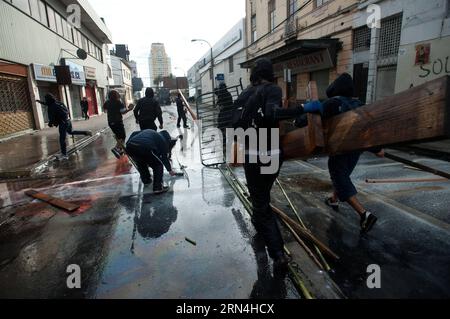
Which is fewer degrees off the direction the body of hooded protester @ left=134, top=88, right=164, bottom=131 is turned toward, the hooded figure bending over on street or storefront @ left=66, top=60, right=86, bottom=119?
the storefront

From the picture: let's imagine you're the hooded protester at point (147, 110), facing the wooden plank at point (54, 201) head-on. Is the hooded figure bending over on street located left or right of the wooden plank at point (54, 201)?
left

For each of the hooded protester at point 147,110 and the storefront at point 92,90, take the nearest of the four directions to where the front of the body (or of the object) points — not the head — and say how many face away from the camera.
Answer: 1

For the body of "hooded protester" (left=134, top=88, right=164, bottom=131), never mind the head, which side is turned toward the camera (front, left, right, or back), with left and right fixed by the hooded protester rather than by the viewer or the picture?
back

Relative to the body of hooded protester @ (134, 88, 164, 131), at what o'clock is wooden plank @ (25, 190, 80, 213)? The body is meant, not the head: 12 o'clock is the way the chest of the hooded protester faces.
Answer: The wooden plank is roughly at 7 o'clock from the hooded protester.

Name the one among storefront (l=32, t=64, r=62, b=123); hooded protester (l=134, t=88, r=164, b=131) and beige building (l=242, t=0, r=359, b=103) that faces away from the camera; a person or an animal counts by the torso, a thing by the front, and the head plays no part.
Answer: the hooded protester

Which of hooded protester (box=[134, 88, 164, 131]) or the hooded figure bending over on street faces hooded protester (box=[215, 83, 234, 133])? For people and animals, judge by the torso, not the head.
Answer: the hooded figure bending over on street

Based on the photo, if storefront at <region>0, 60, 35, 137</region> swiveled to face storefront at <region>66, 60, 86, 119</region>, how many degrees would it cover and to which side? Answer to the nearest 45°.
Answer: approximately 90° to its left

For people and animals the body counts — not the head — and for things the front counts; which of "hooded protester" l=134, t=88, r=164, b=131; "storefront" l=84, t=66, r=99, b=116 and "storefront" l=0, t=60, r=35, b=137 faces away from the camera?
the hooded protester

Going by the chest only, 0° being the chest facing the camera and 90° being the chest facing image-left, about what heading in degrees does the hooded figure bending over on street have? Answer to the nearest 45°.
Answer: approximately 225°

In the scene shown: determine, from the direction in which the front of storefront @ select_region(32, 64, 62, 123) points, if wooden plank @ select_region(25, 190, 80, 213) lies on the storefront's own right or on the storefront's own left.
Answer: on the storefront's own right

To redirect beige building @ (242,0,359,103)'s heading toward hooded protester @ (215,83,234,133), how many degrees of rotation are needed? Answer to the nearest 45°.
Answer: approximately 45° to its left
